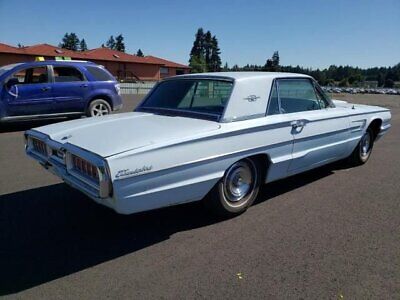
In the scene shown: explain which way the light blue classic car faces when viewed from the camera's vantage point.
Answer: facing away from the viewer and to the right of the viewer
